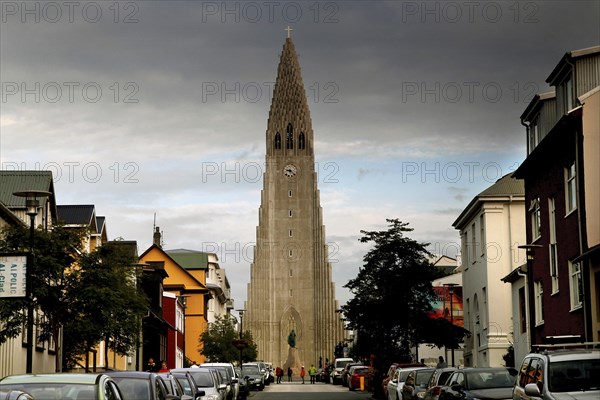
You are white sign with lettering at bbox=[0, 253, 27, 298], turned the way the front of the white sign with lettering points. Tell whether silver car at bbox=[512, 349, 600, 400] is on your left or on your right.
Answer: on your left

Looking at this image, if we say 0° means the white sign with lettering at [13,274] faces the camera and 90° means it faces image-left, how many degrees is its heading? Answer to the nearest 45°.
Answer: approximately 0°

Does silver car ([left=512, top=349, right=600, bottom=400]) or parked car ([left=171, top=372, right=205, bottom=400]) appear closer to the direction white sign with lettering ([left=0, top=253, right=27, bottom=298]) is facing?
the silver car

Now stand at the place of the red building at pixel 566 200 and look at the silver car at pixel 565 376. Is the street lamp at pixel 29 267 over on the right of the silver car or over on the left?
right

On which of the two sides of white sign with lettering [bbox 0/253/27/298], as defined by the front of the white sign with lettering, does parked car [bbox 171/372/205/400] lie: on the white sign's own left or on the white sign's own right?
on the white sign's own left
